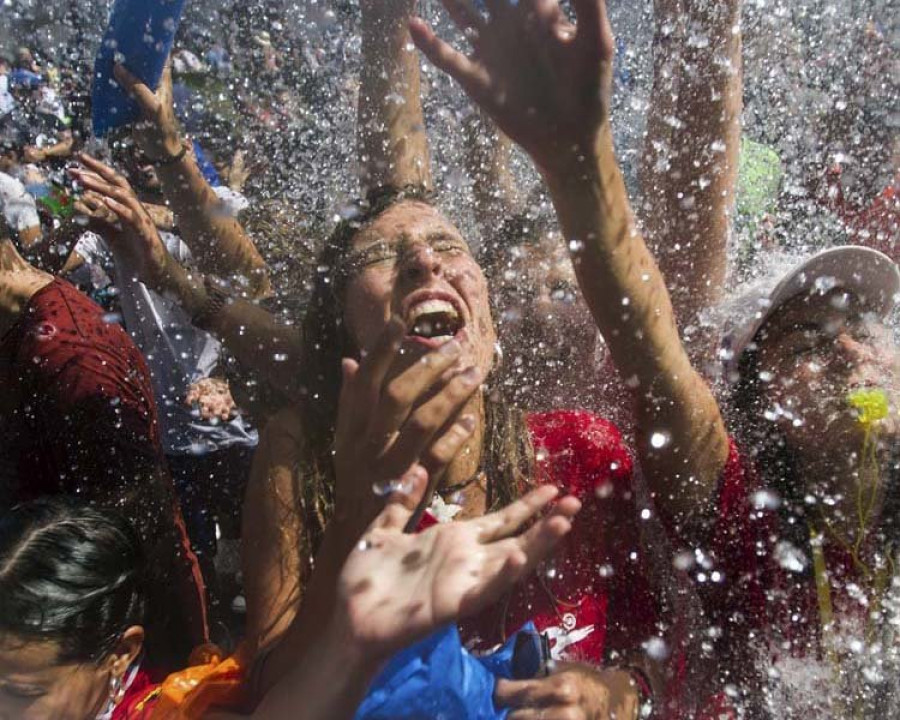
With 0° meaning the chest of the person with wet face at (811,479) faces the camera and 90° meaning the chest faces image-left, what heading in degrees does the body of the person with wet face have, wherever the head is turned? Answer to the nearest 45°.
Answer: approximately 315°

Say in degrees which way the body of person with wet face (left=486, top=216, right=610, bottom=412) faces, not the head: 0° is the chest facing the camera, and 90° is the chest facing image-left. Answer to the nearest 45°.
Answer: approximately 0°

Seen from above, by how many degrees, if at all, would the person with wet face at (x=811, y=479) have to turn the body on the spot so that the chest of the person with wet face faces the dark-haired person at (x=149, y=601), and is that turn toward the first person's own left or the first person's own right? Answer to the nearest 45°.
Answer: approximately 90° to the first person's own right

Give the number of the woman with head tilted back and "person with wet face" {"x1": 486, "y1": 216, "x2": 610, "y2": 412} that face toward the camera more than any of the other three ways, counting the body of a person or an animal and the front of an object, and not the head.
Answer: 2

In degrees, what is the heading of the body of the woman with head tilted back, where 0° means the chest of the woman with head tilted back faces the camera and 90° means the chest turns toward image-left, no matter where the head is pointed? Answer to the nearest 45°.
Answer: approximately 0°

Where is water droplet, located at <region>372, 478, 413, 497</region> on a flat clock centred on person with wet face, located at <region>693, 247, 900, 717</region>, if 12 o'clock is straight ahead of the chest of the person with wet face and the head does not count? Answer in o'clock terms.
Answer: The water droplet is roughly at 3 o'clock from the person with wet face.
